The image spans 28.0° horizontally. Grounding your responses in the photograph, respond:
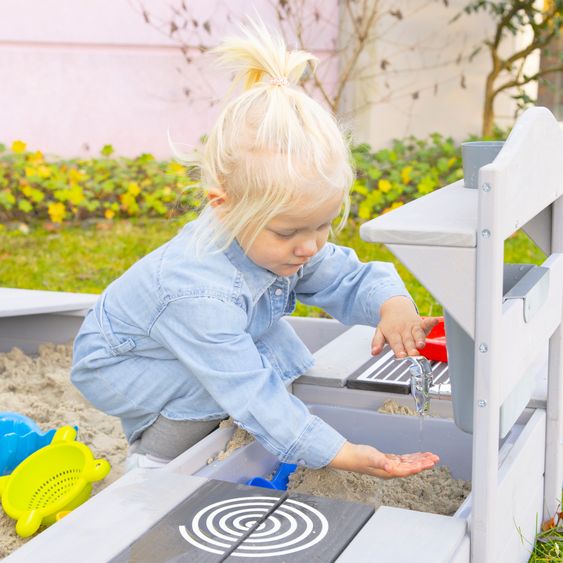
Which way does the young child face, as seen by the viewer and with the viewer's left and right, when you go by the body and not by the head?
facing the viewer and to the right of the viewer

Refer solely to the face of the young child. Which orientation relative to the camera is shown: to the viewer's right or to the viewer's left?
to the viewer's right

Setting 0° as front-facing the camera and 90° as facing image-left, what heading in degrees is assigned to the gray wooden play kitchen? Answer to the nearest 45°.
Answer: approximately 90°
